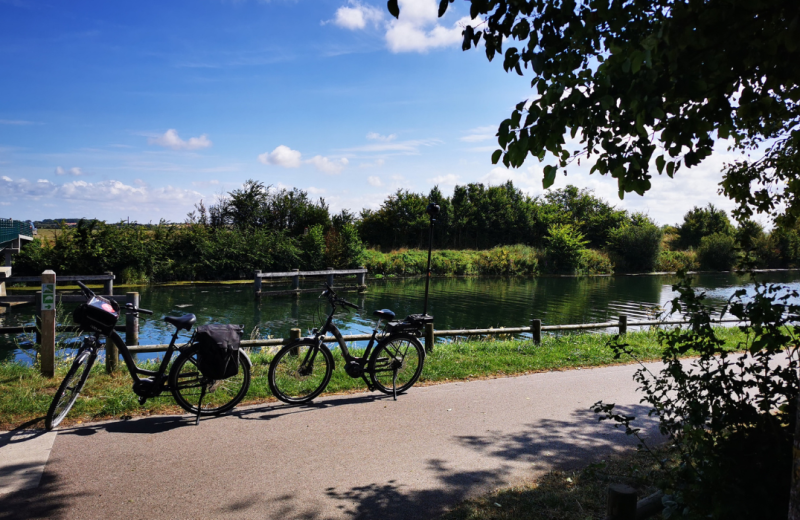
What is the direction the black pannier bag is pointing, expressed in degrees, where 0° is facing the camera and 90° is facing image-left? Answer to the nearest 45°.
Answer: approximately 0°

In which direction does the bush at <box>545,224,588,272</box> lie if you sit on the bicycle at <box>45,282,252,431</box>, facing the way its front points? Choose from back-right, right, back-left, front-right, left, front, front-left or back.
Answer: back-right

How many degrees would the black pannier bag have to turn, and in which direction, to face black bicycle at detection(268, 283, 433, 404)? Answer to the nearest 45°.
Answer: approximately 135° to its left

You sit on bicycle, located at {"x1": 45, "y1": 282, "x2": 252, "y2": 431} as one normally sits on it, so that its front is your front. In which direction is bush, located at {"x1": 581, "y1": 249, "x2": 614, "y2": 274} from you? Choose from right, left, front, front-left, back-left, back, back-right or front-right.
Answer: back-right

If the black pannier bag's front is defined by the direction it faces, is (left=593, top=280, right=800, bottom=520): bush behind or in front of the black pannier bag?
in front

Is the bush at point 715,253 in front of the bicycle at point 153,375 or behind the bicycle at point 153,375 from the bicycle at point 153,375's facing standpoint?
behind

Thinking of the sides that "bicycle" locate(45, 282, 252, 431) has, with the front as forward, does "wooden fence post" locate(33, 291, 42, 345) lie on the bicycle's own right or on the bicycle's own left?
on the bicycle's own right

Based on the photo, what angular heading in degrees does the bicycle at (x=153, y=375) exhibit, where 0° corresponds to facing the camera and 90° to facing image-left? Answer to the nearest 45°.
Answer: approximately 90°

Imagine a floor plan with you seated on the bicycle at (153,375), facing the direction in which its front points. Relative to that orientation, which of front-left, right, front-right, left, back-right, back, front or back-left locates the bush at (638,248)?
back-right
